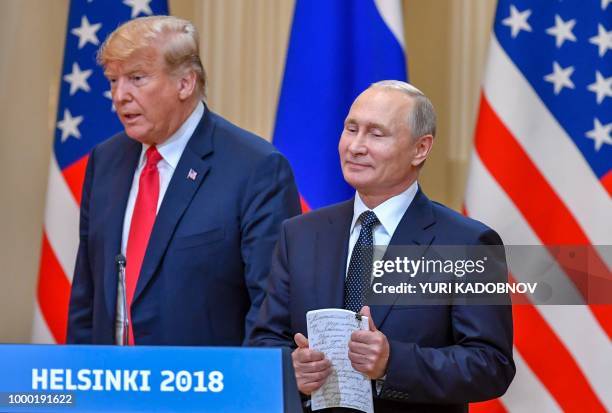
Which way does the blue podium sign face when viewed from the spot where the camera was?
facing the viewer

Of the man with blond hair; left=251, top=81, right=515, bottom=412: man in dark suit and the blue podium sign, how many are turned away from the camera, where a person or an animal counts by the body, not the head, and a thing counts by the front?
0

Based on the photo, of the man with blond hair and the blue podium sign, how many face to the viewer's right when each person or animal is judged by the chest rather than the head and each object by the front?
0

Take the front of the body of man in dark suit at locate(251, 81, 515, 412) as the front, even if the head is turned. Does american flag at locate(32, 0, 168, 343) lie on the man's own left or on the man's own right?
on the man's own right

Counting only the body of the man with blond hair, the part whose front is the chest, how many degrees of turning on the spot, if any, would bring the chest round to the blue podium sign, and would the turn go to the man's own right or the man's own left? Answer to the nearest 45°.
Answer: approximately 45° to the man's own left

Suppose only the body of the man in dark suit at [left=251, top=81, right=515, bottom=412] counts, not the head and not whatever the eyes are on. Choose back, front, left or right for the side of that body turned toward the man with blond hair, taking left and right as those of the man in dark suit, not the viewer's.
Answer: right

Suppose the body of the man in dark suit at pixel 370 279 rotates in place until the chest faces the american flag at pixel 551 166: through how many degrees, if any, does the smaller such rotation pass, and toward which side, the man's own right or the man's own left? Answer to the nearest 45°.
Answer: approximately 180°

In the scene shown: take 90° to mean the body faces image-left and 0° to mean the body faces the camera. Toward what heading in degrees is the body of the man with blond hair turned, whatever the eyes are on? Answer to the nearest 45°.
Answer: approximately 45°

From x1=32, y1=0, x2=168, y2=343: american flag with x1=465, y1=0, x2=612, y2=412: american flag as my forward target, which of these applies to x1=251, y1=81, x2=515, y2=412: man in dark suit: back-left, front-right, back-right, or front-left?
front-right

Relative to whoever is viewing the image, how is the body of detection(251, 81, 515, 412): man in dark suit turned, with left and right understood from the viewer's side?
facing the viewer and to the left of the viewer

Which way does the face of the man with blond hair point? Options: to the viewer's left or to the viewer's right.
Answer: to the viewer's left

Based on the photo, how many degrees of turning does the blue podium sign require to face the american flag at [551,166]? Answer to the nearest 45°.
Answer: approximately 135° to its left

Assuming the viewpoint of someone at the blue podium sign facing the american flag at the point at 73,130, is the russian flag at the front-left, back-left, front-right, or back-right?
front-right

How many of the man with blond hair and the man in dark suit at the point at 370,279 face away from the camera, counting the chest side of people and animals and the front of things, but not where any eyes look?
0
